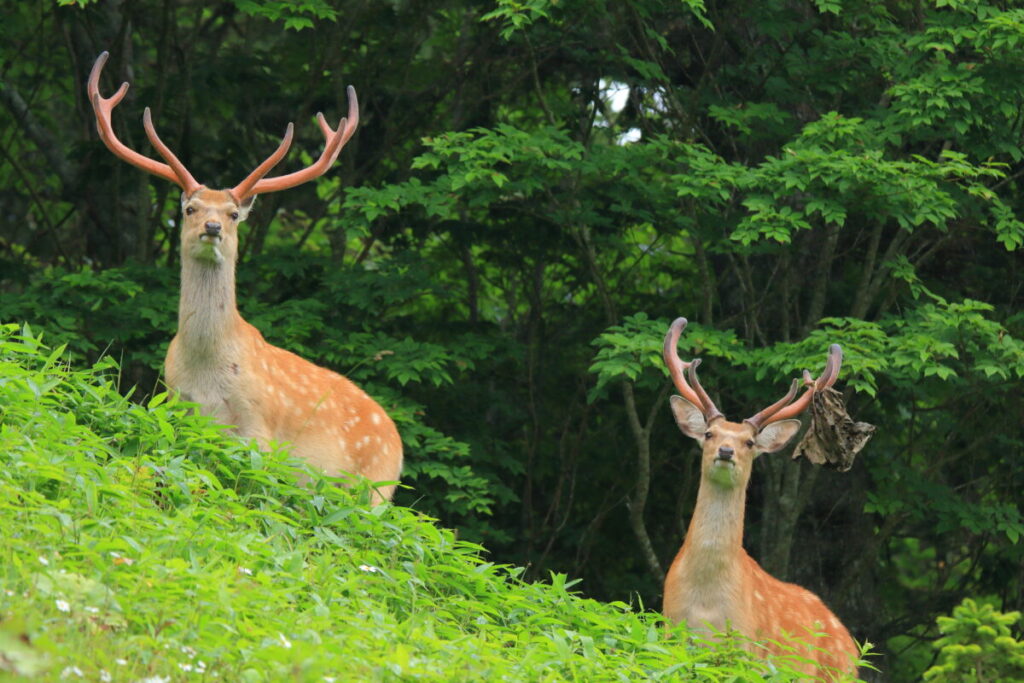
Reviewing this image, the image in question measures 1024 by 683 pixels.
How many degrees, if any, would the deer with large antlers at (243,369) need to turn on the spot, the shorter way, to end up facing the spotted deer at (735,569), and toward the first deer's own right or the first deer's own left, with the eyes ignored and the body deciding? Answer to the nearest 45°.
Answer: approximately 135° to the first deer's own left

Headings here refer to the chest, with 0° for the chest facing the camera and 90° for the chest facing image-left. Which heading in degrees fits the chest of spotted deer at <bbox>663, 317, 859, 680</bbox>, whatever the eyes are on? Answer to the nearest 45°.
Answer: approximately 45°

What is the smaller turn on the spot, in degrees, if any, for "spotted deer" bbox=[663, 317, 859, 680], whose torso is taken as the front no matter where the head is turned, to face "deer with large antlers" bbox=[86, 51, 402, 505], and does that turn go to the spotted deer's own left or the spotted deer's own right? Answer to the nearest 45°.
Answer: approximately 45° to the spotted deer's own right

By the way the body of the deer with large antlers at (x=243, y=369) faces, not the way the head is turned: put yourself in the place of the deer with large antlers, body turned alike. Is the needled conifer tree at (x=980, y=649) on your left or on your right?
on your left

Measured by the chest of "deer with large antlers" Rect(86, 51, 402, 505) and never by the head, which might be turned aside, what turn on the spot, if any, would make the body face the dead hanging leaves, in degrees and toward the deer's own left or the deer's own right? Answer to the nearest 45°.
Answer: approximately 135° to the deer's own left

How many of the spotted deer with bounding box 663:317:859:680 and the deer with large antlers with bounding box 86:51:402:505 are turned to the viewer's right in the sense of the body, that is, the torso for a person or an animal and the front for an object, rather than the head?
0
